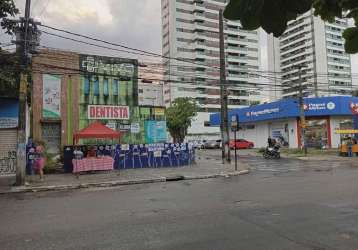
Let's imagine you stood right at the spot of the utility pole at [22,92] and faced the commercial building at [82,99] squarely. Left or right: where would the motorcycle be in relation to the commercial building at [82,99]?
right

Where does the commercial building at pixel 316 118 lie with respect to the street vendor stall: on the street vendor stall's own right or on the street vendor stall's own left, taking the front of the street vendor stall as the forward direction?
on the street vendor stall's own left

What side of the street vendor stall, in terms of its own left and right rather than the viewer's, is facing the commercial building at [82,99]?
back

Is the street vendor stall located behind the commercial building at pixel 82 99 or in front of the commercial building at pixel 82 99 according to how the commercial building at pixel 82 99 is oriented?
in front

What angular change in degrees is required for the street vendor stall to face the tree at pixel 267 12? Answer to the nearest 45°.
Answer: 0° — it already faces it

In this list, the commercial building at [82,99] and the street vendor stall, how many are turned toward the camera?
2

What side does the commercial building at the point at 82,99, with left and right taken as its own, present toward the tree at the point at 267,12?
front

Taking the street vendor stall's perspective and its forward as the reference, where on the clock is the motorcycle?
The motorcycle is roughly at 8 o'clock from the street vendor stall.

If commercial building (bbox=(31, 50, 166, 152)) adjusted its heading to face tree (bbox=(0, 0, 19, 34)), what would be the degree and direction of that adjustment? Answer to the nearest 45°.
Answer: approximately 90° to its right

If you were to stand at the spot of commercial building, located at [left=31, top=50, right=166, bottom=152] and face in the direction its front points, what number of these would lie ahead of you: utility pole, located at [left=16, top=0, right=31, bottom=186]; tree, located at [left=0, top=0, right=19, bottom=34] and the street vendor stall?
3

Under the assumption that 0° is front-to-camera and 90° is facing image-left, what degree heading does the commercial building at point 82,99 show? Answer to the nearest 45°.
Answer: approximately 0°
